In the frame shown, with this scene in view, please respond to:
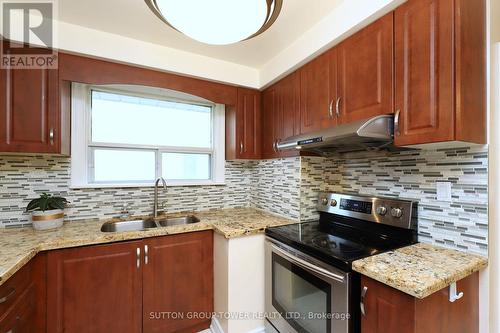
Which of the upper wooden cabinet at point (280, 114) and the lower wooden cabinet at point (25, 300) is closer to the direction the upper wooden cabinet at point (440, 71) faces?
the lower wooden cabinet

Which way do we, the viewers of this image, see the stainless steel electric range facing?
facing the viewer and to the left of the viewer

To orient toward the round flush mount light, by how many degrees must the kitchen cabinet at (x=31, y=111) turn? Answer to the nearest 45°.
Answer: approximately 45° to its left

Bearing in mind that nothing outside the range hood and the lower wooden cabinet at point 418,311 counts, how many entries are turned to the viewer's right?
0

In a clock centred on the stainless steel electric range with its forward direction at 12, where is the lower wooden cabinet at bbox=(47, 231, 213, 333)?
The lower wooden cabinet is roughly at 1 o'clock from the stainless steel electric range.

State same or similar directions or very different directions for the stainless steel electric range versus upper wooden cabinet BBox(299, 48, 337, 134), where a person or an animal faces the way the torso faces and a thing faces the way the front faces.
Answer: same or similar directions

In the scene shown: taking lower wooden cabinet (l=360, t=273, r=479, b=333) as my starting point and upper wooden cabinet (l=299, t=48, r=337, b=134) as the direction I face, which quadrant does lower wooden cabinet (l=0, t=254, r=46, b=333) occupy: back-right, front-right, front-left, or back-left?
front-left

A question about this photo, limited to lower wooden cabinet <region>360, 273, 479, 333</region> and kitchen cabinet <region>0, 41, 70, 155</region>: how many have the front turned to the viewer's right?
0

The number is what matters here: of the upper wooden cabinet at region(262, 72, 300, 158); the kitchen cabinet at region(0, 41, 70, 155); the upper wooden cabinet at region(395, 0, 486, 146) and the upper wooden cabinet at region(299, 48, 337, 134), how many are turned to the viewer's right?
0

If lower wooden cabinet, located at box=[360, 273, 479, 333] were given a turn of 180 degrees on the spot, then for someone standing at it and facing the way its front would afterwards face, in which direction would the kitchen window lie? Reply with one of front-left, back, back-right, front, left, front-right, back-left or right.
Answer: back-left

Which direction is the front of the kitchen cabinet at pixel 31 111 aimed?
toward the camera

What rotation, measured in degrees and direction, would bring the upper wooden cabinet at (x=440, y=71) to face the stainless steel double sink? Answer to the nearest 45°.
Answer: approximately 45° to its right

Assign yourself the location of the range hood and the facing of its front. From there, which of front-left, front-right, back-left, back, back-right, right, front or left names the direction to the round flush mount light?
front

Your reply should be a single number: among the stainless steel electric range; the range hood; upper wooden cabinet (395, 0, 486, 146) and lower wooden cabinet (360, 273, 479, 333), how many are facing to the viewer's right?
0

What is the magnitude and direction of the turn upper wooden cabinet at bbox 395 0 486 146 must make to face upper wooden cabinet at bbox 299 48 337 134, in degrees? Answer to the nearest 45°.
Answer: approximately 45° to its right
